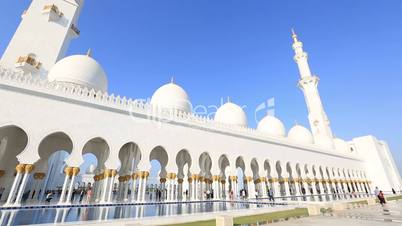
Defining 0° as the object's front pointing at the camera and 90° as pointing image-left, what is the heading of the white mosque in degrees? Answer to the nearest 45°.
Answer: approximately 315°
